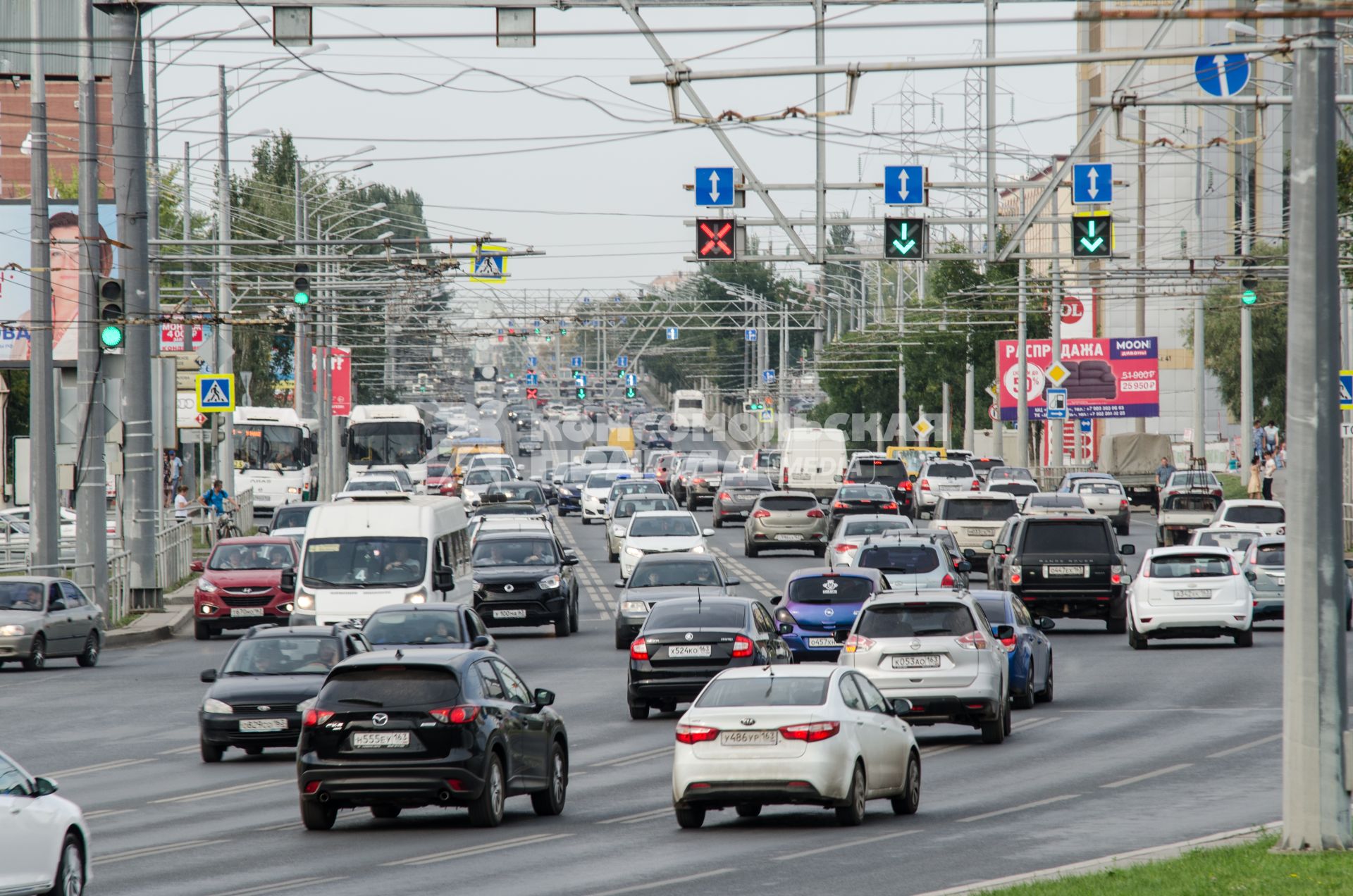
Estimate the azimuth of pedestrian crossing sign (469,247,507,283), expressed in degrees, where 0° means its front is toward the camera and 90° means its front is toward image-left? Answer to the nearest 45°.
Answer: approximately 0°

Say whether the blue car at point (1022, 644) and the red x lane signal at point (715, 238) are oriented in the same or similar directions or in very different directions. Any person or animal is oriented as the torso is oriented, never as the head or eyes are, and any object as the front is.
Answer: very different directions

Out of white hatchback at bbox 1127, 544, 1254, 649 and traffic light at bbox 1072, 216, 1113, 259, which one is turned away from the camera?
the white hatchback

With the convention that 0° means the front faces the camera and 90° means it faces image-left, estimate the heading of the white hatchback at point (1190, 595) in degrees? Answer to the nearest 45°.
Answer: approximately 180°

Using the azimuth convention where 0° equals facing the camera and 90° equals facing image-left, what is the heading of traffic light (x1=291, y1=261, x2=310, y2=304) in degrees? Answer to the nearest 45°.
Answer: approximately 0°

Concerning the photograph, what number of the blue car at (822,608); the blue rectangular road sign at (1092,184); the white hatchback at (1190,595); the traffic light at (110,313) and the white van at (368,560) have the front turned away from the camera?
2

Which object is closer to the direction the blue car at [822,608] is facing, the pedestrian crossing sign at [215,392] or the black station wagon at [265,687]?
the pedestrian crossing sign

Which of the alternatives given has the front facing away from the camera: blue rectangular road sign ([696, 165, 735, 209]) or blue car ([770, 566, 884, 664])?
the blue car

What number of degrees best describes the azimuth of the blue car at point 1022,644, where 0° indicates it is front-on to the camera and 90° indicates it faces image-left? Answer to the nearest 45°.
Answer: approximately 180°

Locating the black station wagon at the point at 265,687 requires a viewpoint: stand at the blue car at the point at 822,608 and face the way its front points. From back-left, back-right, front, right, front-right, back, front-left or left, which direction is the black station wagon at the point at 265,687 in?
back-left

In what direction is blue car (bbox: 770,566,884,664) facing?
away from the camera

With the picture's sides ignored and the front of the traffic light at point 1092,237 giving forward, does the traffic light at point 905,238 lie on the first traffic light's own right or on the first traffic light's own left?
on the first traffic light's own right
